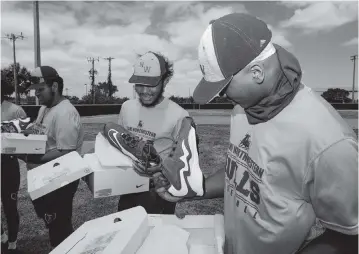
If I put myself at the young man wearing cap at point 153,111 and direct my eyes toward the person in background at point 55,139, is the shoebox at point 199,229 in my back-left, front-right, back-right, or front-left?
back-left

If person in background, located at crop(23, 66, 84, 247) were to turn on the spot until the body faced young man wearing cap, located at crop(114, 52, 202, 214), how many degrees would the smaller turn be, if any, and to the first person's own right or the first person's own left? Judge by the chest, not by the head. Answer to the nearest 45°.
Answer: approximately 135° to the first person's own left

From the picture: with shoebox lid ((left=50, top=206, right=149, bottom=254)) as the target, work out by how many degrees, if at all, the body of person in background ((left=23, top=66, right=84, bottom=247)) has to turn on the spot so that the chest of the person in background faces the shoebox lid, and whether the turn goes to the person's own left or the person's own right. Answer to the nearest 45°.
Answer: approximately 90° to the person's own left

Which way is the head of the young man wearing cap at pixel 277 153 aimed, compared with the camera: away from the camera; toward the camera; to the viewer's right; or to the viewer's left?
to the viewer's left

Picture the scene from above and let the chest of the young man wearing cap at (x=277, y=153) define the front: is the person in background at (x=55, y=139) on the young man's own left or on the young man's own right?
on the young man's own right

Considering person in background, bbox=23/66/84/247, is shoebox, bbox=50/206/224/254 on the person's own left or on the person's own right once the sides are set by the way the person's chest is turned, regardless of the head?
on the person's own left

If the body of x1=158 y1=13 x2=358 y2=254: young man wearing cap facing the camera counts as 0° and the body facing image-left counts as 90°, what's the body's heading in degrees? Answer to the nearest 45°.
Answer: approximately 45°

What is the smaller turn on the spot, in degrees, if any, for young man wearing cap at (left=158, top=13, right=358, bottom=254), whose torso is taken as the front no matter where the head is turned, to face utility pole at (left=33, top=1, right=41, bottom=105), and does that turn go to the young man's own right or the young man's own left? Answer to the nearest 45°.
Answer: approximately 90° to the young man's own right
